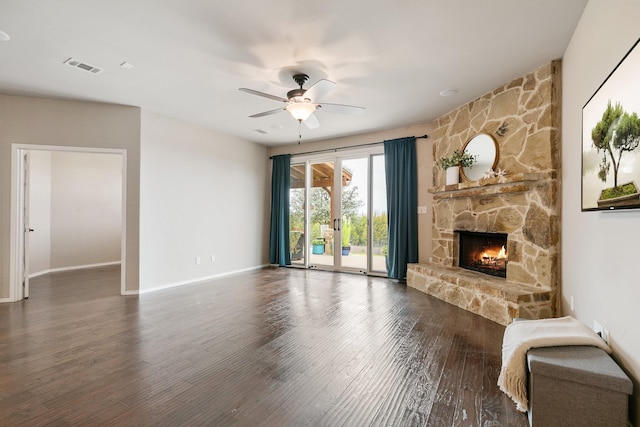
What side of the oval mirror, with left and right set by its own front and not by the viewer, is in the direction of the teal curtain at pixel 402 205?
right

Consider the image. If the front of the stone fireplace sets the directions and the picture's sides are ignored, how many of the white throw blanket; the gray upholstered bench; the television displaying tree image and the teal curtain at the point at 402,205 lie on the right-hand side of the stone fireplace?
1

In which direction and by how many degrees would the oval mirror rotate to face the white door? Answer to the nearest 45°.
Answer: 0° — it already faces it

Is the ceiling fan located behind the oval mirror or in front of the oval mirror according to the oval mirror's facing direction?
in front

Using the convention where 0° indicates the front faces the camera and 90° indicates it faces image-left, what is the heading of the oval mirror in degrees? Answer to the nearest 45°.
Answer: approximately 45°

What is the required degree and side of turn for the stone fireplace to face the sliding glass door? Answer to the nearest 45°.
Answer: approximately 90° to its right

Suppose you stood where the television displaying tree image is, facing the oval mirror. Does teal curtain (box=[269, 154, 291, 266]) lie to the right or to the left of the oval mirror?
left

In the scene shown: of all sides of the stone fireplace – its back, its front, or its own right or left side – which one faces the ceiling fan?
front

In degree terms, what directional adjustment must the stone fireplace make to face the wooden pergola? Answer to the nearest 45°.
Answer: approximately 90° to its right

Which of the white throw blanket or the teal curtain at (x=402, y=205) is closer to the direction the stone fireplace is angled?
the white throw blanket

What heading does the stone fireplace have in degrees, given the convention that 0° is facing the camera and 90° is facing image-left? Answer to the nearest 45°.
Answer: approximately 45°

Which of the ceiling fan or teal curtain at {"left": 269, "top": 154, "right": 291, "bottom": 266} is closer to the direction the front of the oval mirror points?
the ceiling fan

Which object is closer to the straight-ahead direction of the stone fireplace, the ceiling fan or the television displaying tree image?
the ceiling fan

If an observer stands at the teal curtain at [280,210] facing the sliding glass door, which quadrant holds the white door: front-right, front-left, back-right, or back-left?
back-right

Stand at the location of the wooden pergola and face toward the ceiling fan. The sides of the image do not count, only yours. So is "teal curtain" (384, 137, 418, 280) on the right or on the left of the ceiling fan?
left

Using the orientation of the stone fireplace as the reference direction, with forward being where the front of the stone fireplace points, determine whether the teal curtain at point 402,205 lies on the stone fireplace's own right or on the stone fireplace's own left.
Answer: on the stone fireplace's own right

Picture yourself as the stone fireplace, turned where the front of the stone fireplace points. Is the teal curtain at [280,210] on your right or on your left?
on your right
